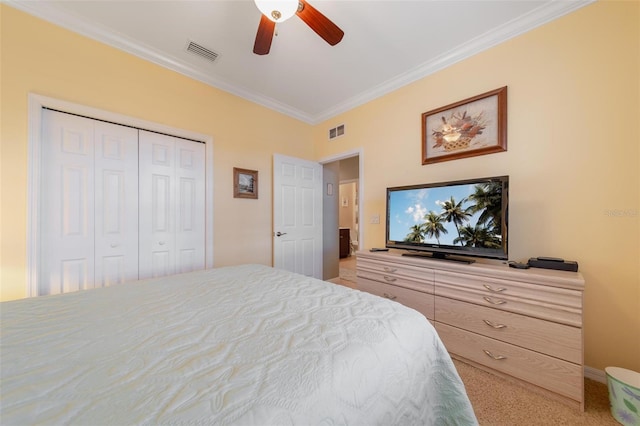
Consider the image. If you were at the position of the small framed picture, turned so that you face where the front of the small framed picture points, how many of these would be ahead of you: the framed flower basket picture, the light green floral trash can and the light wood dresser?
3

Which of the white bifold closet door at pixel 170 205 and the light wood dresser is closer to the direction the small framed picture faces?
the light wood dresser

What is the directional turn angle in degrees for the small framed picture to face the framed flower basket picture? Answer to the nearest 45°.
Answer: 0° — it already faces it

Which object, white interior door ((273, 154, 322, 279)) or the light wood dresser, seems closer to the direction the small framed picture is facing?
the light wood dresser

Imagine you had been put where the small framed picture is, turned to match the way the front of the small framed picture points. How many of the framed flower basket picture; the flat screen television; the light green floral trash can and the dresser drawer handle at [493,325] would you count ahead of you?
4

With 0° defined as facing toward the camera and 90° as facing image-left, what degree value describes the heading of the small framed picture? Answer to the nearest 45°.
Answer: approximately 315°

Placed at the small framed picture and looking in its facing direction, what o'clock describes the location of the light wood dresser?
The light wood dresser is roughly at 12 o'clock from the small framed picture.

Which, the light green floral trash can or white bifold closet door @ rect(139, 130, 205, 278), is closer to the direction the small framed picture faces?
the light green floral trash can

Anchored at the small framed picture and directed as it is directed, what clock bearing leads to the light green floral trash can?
The light green floral trash can is roughly at 12 o'clock from the small framed picture.

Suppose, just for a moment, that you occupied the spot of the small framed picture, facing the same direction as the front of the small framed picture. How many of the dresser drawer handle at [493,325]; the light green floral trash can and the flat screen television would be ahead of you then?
3

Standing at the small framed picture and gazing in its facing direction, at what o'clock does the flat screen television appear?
The flat screen television is roughly at 12 o'clock from the small framed picture.

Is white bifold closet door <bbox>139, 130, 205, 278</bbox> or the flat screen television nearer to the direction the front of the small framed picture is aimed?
the flat screen television
